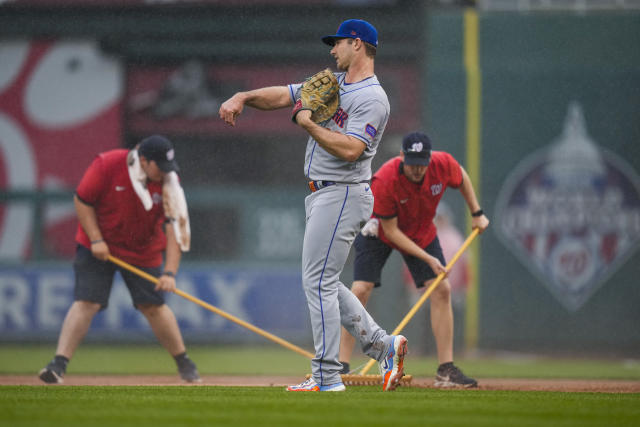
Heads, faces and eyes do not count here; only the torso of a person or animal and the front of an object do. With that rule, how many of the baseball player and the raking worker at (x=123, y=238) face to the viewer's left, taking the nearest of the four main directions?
1

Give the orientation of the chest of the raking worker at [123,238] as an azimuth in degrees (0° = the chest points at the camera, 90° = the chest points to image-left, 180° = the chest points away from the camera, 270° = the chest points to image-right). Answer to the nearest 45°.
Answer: approximately 315°

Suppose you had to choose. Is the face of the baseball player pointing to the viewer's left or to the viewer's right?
to the viewer's left

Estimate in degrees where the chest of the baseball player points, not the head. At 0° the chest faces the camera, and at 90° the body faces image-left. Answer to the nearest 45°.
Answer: approximately 90°

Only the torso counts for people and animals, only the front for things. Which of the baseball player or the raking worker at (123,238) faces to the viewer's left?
the baseball player

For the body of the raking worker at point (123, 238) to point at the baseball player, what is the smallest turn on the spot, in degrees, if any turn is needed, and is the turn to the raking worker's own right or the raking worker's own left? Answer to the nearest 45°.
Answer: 0° — they already face them
